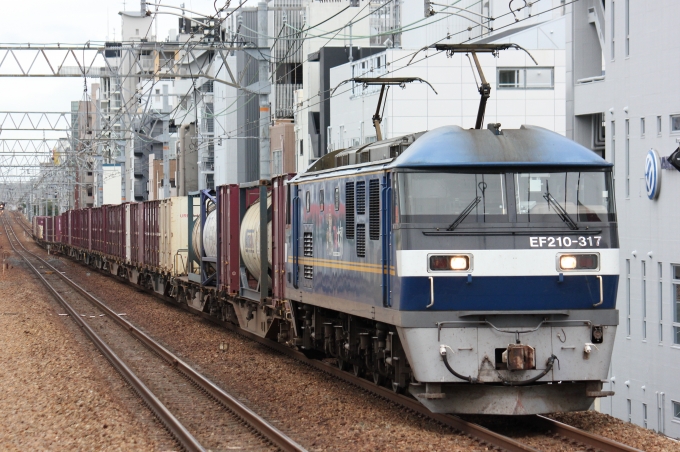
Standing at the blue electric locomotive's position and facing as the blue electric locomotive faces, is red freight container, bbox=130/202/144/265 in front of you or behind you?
behind

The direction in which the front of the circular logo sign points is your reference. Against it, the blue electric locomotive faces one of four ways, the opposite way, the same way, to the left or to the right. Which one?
to the left

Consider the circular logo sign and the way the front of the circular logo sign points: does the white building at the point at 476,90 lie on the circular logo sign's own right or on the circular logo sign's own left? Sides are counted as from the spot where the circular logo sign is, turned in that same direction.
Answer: on the circular logo sign's own right

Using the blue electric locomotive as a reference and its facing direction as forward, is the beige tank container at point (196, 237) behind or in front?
behind

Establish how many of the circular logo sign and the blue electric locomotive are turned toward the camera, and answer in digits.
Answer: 1

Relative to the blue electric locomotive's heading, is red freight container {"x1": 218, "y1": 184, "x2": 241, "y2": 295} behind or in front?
behind

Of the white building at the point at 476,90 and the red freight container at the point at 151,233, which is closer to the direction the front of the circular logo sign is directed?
the red freight container

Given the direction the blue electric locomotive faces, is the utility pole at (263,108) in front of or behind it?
behind

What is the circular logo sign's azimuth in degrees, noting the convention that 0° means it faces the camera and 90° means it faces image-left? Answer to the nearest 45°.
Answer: approximately 90°

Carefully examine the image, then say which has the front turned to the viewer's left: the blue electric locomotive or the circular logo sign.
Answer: the circular logo sign
